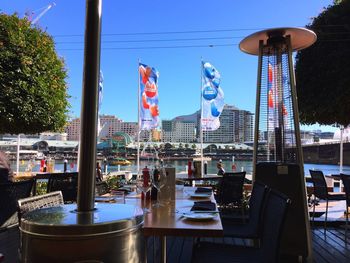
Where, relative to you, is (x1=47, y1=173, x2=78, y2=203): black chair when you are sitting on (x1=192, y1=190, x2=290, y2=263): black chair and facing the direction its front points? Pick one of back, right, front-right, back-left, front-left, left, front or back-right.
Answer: front-right

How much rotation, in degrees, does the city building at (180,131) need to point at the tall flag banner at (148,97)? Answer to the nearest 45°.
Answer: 0° — it already faces it

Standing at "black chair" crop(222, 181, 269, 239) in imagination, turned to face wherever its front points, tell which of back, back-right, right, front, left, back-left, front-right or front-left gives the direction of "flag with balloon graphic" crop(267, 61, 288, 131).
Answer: right

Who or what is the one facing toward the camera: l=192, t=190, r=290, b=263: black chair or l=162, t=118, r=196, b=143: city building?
the city building

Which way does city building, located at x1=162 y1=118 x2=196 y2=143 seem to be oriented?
toward the camera

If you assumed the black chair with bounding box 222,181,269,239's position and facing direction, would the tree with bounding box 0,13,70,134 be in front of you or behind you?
in front

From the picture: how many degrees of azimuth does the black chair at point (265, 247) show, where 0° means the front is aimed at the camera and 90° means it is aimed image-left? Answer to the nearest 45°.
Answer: approximately 90°

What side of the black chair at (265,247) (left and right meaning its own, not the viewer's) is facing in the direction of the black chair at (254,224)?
right

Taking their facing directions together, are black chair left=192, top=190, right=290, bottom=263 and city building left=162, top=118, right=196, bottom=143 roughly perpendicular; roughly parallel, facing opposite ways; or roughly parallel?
roughly perpendicular

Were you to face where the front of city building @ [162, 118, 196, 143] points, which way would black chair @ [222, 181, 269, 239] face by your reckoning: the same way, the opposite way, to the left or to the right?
to the right

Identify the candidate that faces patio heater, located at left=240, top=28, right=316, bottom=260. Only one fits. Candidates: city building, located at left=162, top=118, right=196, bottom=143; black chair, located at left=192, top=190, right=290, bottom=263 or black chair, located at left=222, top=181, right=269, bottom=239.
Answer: the city building

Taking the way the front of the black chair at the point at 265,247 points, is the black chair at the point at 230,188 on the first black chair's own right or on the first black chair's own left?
on the first black chair's own right

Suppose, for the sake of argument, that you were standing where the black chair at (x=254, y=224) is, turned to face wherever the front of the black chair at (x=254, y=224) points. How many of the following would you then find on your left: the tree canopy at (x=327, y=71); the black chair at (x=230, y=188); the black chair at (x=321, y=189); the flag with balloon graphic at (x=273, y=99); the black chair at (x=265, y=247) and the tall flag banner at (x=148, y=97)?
1

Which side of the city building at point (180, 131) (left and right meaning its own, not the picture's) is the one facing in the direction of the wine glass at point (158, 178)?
front
